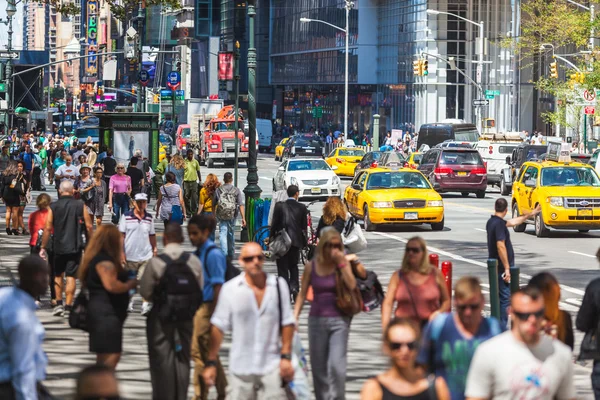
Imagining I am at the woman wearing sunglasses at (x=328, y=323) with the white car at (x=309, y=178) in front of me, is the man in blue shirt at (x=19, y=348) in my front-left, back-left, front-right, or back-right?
back-left

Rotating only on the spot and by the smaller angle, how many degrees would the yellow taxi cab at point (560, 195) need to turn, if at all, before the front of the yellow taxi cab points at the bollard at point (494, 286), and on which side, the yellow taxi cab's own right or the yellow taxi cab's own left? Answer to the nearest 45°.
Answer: approximately 45° to the yellow taxi cab's own right

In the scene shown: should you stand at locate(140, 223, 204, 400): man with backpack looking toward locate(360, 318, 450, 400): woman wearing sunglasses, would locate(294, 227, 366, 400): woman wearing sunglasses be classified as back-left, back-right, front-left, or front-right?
front-left

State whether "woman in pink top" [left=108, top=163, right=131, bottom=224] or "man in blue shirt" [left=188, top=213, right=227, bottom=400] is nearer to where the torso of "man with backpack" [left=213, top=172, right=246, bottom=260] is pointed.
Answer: the woman in pink top

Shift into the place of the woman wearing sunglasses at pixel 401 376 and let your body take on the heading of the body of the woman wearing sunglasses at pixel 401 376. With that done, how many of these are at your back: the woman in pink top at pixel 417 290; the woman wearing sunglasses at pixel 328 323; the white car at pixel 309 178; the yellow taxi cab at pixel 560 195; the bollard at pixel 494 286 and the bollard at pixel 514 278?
6

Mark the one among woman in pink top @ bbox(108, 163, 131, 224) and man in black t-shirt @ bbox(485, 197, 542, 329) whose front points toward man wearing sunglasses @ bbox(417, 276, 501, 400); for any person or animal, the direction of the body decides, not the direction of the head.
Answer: the woman in pink top

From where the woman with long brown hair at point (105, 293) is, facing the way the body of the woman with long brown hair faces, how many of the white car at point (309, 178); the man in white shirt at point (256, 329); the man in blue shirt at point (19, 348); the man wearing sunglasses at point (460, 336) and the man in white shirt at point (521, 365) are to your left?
1

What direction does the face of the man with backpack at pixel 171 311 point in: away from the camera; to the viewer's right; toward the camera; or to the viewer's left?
away from the camera

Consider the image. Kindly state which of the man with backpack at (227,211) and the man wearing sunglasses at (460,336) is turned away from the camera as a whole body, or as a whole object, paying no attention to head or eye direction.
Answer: the man with backpack

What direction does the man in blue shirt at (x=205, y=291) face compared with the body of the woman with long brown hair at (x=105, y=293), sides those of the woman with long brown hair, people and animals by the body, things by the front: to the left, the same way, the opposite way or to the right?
the opposite way

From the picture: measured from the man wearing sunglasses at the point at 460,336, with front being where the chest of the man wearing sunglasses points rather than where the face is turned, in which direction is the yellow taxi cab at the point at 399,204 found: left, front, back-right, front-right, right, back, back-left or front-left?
back

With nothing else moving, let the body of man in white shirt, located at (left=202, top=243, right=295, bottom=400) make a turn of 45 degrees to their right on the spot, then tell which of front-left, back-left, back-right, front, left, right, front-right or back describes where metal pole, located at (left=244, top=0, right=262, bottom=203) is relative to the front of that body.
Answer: back-right

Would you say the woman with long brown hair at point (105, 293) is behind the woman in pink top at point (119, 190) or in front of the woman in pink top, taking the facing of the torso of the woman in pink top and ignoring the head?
in front

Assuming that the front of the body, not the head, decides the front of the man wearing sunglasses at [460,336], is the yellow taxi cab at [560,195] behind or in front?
behind
